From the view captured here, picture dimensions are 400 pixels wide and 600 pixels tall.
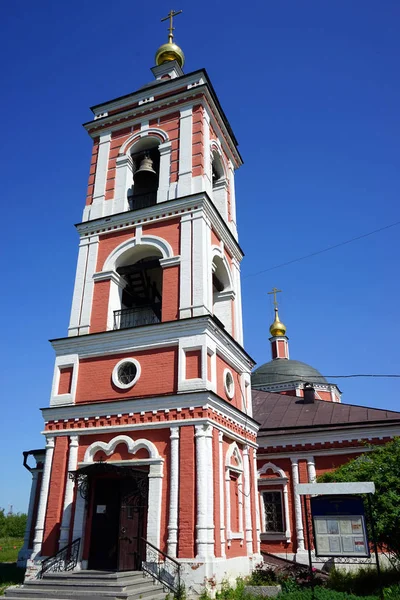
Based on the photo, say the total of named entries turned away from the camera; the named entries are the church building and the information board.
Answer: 0

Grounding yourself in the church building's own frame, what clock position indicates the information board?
The information board is roughly at 9 o'clock from the church building.

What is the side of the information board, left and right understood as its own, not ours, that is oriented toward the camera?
front

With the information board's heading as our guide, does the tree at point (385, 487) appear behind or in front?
behind

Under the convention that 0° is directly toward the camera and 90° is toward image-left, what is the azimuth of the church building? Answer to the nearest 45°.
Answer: approximately 45°
